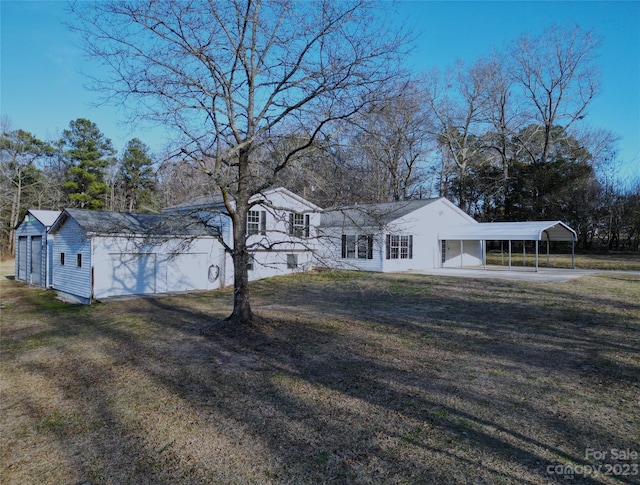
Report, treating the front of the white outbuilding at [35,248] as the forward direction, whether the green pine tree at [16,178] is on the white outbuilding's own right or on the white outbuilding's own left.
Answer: on the white outbuilding's own right

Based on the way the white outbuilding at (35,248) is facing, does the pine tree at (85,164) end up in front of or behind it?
behind

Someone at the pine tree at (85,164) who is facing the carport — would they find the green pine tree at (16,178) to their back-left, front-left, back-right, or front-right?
back-right

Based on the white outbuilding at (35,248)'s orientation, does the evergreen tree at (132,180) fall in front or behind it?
behind

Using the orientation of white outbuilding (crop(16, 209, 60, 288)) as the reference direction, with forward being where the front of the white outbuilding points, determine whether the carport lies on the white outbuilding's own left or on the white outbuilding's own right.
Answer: on the white outbuilding's own left

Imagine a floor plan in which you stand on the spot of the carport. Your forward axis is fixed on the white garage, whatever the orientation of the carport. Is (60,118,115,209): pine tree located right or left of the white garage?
right

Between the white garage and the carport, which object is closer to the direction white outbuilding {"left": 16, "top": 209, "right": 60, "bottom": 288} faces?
the white garage

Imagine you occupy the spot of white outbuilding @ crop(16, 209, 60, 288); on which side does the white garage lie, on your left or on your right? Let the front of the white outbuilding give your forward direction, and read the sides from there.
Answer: on your left

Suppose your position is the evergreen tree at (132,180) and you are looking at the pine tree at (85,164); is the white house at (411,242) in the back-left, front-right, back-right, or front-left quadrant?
back-left

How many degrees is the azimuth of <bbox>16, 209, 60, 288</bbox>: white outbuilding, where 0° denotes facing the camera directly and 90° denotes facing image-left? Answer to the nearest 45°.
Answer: approximately 45°
